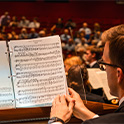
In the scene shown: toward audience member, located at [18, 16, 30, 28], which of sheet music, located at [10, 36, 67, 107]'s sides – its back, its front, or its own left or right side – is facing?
back

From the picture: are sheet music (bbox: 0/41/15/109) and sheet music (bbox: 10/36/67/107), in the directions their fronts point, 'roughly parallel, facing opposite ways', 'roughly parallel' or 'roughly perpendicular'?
roughly parallel

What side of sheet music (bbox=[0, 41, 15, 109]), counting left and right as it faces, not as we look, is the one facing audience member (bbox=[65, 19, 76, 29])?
back

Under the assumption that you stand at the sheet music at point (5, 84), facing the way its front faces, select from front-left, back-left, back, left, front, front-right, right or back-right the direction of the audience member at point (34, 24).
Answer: back

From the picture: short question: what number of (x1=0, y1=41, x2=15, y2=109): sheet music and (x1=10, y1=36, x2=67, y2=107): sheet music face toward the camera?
2

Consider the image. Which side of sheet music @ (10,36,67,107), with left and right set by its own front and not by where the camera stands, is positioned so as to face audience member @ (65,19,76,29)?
back

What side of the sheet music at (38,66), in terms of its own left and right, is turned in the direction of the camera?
front

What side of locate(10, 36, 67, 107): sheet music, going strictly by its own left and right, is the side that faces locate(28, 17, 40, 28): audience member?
back

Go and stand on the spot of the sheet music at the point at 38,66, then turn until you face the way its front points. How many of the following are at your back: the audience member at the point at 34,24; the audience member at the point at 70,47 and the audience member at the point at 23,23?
3

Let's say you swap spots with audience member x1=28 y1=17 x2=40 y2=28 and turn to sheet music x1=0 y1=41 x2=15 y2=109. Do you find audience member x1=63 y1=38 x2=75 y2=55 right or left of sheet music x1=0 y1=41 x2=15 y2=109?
left

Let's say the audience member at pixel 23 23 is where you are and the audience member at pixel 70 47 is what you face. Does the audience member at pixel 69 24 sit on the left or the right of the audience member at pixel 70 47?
left

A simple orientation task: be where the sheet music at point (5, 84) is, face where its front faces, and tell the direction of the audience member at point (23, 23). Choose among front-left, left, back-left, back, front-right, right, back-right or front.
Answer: back
